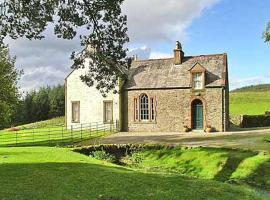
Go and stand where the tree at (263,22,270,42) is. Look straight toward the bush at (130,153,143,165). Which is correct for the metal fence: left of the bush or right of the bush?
right

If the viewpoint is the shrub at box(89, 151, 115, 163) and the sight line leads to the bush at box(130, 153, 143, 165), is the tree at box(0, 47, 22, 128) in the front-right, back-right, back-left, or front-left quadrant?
back-left

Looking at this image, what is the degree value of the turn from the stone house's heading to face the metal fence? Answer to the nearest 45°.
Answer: approximately 90° to its right

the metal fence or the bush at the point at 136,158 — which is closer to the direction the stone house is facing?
the bush

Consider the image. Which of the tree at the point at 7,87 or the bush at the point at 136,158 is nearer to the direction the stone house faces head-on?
the bush

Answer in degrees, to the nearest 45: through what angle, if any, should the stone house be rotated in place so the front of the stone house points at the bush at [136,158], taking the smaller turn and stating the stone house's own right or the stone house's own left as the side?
0° — it already faces it

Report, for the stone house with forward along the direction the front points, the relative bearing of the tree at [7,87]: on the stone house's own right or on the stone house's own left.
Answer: on the stone house's own right

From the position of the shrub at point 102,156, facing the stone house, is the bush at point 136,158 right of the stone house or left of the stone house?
right

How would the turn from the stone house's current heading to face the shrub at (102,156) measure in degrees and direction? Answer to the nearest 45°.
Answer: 0° — it already faces it

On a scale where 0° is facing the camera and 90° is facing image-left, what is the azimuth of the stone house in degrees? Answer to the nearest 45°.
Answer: approximately 0°
